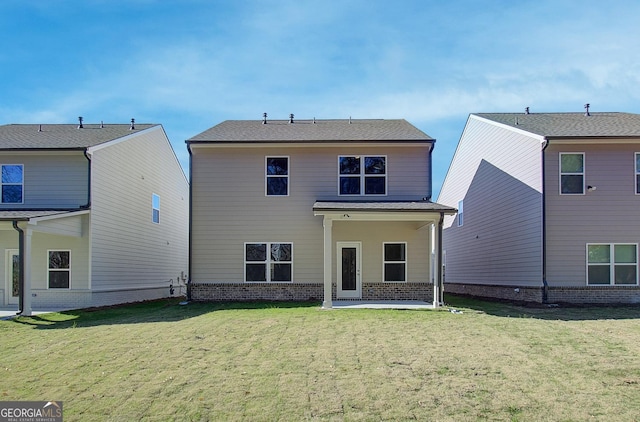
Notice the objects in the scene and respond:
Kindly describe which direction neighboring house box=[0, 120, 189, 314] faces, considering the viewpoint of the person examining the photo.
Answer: facing away from the viewer and to the right of the viewer

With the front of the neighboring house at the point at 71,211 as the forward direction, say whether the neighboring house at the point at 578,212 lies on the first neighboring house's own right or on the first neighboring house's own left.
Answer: on the first neighboring house's own right

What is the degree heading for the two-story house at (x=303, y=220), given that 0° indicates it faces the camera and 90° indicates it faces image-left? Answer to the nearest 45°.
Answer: approximately 180°

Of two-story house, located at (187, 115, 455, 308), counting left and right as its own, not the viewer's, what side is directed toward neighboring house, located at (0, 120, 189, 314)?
left

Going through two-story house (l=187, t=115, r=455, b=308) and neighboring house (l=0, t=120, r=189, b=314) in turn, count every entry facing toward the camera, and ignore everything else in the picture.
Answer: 0

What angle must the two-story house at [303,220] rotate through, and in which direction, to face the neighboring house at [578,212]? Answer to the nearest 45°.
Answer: approximately 90° to its right
